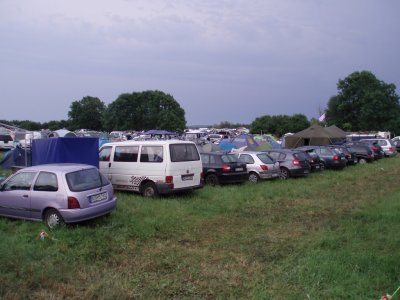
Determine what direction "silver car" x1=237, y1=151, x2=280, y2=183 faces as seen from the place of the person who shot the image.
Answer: facing away from the viewer and to the left of the viewer

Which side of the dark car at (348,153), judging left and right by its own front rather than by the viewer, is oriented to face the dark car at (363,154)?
right

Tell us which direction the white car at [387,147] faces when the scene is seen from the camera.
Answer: facing away from the viewer and to the left of the viewer

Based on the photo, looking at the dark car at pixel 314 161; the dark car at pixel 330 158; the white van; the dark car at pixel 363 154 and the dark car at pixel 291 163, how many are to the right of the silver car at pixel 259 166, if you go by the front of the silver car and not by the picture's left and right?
4

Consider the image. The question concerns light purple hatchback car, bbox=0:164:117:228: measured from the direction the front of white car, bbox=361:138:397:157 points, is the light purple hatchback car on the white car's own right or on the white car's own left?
on the white car's own left

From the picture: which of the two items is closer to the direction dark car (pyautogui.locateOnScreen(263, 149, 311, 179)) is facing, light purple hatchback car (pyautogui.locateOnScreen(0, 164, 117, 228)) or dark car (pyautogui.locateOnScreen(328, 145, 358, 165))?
the dark car

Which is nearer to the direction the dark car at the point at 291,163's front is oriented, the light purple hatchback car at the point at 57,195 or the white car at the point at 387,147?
the white car

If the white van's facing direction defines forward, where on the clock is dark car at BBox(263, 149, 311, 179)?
The dark car is roughly at 3 o'clock from the white van.

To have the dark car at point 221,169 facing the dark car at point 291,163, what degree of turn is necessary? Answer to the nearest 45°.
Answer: approximately 90° to its right
